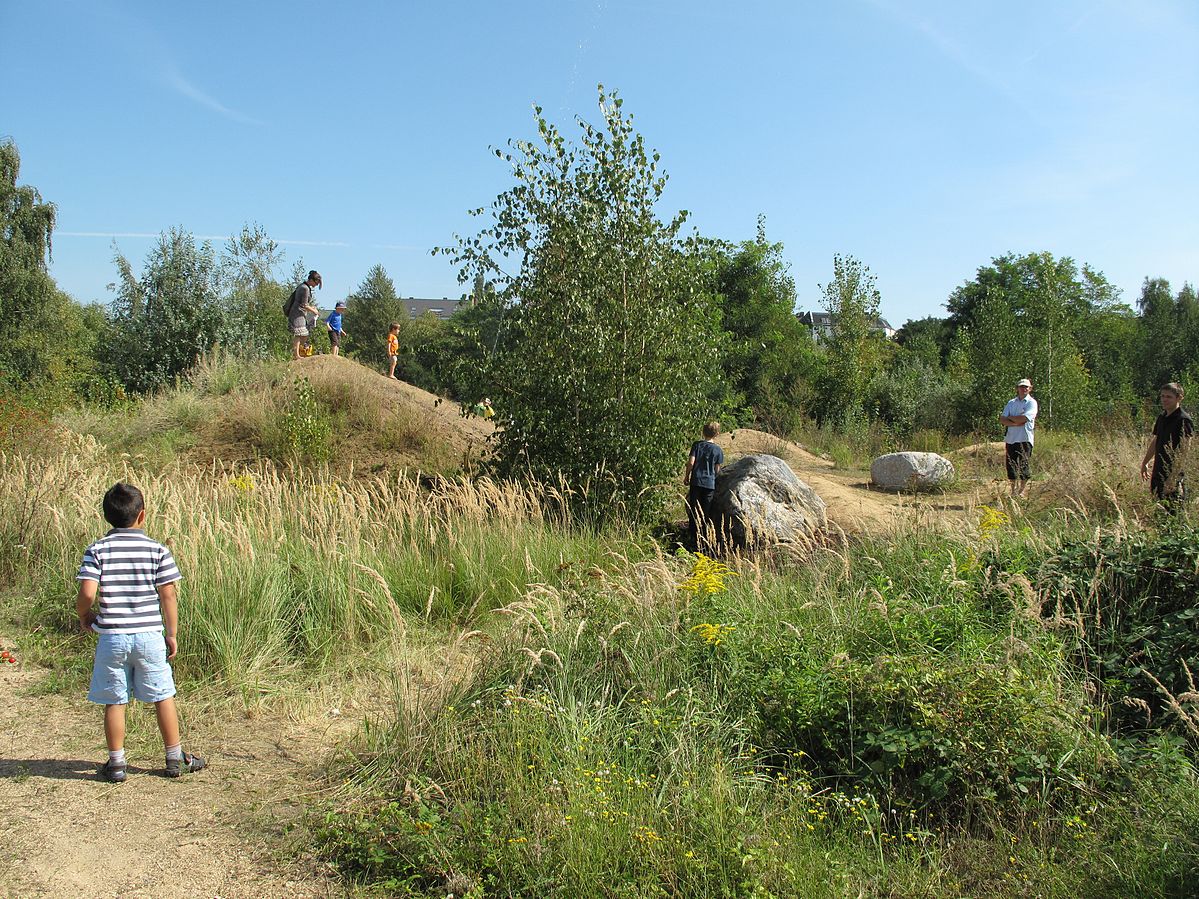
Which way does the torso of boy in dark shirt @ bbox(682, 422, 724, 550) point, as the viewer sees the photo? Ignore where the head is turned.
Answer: away from the camera

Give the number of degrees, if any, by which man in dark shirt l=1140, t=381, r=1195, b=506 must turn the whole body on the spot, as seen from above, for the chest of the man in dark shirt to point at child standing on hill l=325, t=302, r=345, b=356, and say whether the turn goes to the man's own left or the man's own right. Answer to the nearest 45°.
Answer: approximately 45° to the man's own right

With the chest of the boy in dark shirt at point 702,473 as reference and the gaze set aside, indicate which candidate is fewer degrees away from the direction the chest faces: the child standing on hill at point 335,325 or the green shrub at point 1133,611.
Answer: the child standing on hill

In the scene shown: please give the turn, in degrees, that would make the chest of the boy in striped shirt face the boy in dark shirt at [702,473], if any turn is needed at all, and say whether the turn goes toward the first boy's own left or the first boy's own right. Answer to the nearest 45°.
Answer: approximately 45° to the first boy's own right

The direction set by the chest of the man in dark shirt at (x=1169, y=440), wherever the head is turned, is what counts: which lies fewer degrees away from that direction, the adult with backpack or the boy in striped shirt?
the boy in striped shirt

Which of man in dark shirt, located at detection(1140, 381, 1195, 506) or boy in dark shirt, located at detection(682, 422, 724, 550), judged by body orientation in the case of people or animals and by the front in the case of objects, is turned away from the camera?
boy in dark shirt, located at detection(682, 422, 724, 550)

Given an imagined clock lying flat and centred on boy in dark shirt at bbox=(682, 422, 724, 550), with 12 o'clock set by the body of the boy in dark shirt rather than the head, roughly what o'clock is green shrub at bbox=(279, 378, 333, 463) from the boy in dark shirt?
The green shrub is roughly at 10 o'clock from the boy in dark shirt.

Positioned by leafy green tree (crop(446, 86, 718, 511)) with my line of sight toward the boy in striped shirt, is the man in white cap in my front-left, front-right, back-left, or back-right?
back-left

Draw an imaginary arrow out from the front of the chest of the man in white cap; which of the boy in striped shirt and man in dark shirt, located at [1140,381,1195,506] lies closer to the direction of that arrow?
the boy in striped shirt

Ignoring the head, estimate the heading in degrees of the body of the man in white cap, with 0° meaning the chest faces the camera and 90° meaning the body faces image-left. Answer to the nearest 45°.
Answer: approximately 45°

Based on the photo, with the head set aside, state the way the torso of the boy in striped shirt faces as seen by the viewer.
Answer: away from the camera

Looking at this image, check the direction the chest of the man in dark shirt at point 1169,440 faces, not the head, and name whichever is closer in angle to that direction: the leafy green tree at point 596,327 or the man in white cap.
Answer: the leafy green tree
